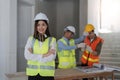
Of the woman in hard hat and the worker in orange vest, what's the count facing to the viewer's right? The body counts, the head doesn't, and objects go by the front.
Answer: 0

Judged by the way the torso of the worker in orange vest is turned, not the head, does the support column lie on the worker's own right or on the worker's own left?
on the worker's own right

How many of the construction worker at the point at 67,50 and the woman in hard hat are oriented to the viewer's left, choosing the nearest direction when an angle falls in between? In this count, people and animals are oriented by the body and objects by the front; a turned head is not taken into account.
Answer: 0

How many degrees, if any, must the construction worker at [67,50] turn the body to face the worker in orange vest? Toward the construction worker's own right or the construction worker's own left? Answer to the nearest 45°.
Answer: approximately 45° to the construction worker's own left

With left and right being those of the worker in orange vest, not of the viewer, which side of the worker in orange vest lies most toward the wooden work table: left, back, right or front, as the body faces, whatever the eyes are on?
front

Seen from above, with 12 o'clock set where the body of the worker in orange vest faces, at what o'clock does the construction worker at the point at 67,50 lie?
The construction worker is roughly at 1 o'clock from the worker in orange vest.

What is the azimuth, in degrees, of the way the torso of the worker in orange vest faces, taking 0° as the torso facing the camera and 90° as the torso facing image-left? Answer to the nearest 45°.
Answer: approximately 45°

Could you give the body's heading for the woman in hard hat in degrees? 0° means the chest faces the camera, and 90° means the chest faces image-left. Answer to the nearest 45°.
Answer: approximately 0°
